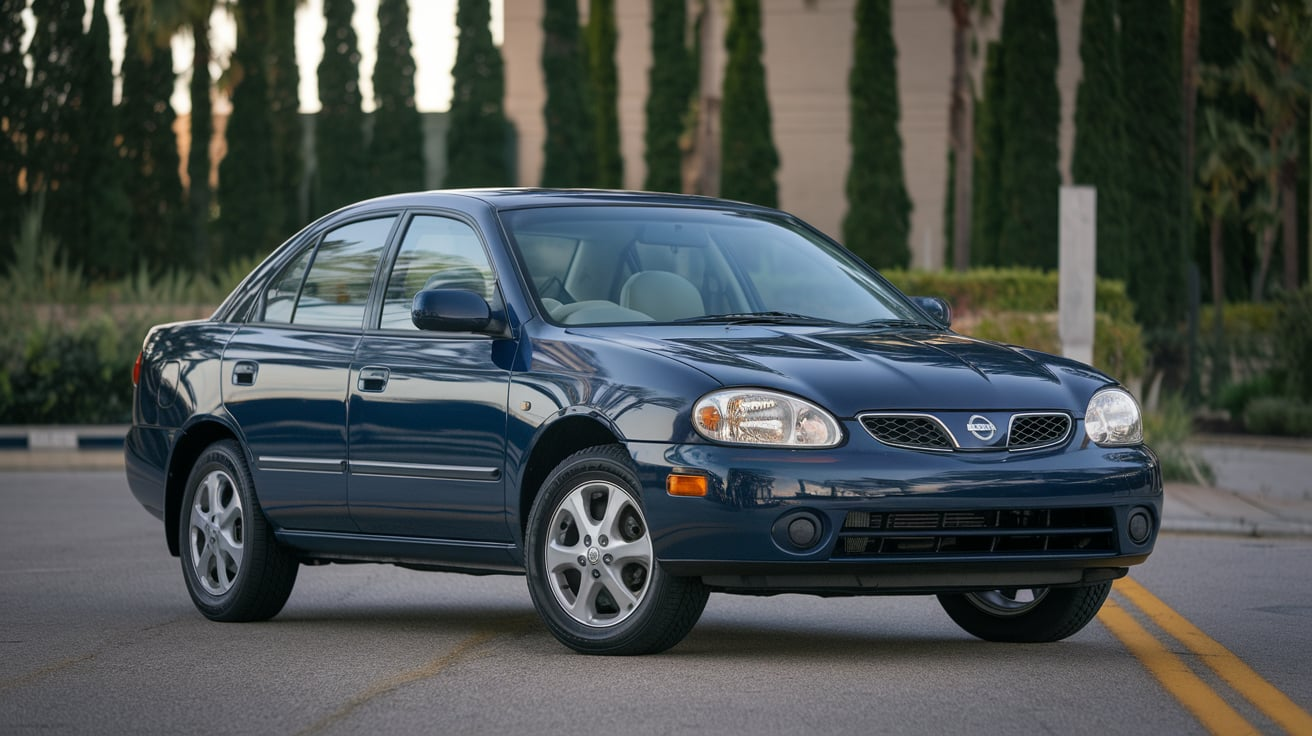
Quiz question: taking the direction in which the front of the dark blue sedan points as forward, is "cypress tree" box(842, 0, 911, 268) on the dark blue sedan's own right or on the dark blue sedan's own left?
on the dark blue sedan's own left

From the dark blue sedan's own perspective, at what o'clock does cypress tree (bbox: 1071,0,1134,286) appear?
The cypress tree is roughly at 8 o'clock from the dark blue sedan.

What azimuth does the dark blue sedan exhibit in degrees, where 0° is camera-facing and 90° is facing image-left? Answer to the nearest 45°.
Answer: approximately 315°

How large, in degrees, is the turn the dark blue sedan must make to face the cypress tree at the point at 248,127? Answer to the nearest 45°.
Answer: approximately 135° to its left

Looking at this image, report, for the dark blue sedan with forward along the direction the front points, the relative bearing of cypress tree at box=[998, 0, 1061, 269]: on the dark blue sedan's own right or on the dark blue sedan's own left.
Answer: on the dark blue sedan's own left

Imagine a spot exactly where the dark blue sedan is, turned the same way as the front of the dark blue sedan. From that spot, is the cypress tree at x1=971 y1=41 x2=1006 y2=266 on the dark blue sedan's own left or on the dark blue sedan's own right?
on the dark blue sedan's own left

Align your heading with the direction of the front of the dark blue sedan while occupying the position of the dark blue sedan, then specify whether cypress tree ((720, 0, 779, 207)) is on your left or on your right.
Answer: on your left

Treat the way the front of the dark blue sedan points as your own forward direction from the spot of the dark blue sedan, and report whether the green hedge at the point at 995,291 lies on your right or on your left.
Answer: on your left

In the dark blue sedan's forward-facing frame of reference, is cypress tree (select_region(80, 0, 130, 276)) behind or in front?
behind

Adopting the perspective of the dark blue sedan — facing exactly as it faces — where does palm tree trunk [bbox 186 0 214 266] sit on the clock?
The palm tree trunk is roughly at 7 o'clock from the dark blue sedan.
